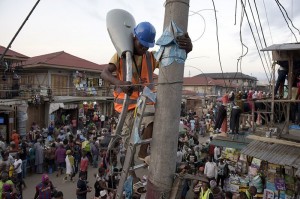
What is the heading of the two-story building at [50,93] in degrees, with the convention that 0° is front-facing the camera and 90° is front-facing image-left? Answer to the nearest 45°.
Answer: approximately 315°
